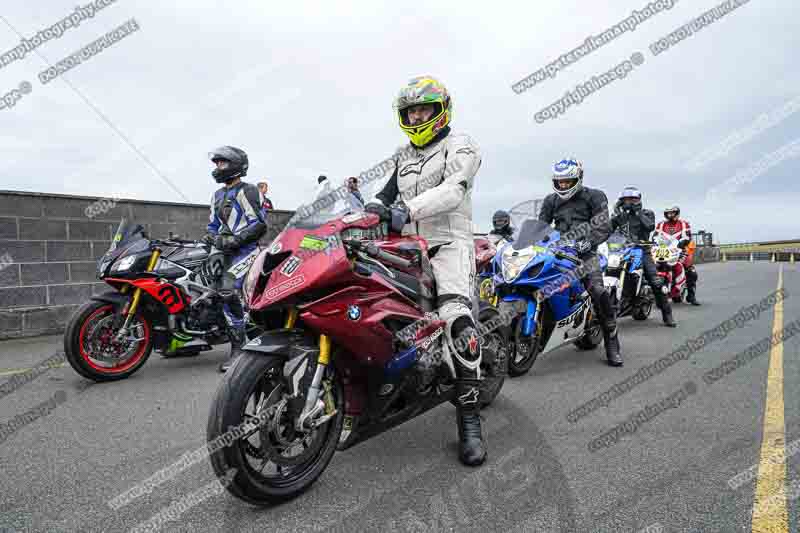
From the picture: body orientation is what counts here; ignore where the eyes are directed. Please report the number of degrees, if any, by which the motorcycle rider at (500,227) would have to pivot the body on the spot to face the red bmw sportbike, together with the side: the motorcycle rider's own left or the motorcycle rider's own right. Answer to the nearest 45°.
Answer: approximately 45° to the motorcycle rider's own left

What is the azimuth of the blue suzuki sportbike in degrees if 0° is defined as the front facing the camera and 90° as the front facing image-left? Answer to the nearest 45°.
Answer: approximately 45°

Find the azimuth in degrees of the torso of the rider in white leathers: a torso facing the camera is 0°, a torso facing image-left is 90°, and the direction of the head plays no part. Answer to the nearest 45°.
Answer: approximately 45°

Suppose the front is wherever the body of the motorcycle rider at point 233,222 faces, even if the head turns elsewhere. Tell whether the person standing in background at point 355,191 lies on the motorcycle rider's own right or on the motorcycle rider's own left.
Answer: on the motorcycle rider's own left

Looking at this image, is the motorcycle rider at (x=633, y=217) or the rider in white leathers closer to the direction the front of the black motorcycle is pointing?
the rider in white leathers

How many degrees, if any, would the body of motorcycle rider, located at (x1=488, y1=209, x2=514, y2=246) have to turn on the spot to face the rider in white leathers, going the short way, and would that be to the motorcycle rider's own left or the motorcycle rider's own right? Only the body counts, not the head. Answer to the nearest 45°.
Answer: approximately 45° to the motorcycle rider's own left

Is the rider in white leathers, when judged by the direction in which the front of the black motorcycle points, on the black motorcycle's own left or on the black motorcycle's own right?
on the black motorcycle's own left

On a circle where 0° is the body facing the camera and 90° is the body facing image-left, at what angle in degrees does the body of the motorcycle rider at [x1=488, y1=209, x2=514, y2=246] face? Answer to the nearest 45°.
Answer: approximately 45°

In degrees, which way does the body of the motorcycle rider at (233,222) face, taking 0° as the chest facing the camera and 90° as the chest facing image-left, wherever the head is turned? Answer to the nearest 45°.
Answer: approximately 45°

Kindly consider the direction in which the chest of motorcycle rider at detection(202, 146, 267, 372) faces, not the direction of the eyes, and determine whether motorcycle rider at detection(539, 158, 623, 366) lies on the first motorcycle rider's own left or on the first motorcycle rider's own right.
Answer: on the first motorcycle rider's own left

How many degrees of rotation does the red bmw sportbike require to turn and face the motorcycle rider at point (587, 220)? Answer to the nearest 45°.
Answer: approximately 180°
